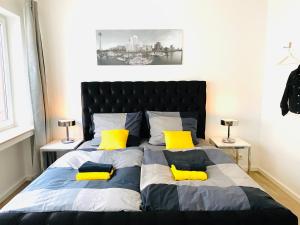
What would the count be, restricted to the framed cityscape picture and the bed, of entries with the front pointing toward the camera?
2

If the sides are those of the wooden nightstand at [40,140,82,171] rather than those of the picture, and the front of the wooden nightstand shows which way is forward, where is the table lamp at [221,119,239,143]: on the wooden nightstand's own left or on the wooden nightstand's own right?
on the wooden nightstand's own left

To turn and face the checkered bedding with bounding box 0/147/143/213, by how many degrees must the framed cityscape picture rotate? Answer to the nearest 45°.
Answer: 0° — it already faces it

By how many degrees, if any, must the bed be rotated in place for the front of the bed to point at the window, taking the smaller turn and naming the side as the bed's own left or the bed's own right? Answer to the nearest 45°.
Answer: approximately 135° to the bed's own right

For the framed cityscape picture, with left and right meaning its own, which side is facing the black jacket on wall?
left

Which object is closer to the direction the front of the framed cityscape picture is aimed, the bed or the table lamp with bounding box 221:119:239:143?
the bed

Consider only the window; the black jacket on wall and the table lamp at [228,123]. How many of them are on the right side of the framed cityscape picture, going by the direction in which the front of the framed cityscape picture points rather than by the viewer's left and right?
1

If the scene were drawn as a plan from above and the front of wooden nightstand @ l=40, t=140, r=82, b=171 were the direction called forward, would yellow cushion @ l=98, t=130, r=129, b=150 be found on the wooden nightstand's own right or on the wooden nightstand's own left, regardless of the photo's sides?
on the wooden nightstand's own left

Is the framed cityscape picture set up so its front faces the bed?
yes

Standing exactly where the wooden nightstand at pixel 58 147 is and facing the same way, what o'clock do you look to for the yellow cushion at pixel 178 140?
The yellow cushion is roughly at 10 o'clock from the wooden nightstand.
